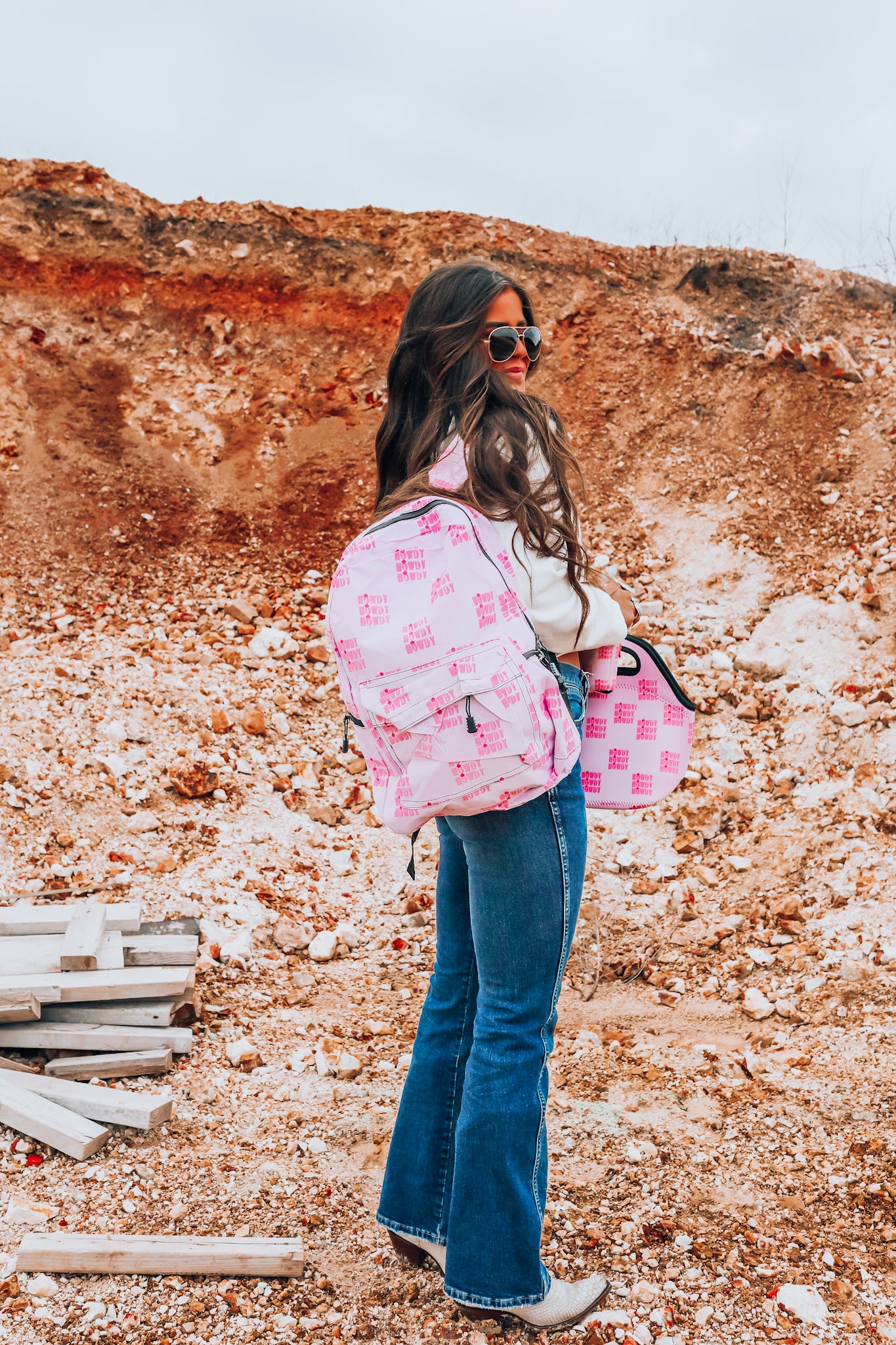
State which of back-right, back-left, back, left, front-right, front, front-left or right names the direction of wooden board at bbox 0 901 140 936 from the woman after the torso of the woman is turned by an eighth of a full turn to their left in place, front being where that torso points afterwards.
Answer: front-left

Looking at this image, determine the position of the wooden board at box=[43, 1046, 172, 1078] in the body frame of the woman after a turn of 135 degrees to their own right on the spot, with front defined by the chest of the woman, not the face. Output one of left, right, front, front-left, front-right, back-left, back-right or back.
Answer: back-right

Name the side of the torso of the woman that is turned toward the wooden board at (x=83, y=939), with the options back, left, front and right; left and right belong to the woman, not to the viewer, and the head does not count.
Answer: left

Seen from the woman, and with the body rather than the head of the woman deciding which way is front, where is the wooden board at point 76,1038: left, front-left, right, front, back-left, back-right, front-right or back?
left

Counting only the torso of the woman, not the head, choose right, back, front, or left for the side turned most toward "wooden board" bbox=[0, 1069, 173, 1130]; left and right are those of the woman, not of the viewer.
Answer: left

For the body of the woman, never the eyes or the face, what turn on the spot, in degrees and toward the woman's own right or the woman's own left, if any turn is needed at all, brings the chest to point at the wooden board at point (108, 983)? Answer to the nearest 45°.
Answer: approximately 90° to the woman's own left

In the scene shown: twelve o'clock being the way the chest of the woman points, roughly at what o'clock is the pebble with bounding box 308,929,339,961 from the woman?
The pebble is roughly at 10 o'clock from the woman.

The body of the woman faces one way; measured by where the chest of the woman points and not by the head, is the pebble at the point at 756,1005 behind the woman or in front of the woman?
in front

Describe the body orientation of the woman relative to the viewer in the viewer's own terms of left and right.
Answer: facing away from the viewer and to the right of the viewer

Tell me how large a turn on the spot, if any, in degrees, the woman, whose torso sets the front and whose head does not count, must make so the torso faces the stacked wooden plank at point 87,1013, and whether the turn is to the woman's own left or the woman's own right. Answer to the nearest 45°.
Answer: approximately 90° to the woman's own left

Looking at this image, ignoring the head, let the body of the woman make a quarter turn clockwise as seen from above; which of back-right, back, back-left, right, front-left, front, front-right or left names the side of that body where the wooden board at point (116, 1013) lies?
back

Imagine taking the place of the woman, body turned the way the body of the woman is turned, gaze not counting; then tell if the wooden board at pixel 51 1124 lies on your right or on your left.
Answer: on your left
